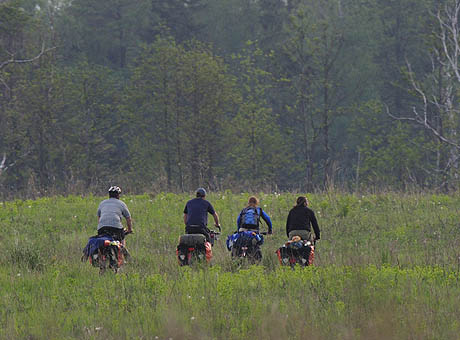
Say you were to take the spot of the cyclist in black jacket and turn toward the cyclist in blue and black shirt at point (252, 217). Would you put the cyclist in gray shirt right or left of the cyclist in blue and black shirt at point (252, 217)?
left

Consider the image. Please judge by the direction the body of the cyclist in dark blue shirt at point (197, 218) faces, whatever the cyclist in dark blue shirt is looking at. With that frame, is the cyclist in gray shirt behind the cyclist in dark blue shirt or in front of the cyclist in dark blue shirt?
behind

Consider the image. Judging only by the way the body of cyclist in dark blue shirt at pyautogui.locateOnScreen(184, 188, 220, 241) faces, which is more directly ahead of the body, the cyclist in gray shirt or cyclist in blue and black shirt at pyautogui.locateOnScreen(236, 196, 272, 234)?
the cyclist in blue and black shirt

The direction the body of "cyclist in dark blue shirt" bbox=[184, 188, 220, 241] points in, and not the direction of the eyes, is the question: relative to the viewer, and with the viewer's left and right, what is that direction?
facing away from the viewer and to the right of the viewer

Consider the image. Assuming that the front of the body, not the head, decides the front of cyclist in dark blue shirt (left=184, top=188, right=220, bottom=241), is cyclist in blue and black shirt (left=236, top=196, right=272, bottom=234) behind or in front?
in front
